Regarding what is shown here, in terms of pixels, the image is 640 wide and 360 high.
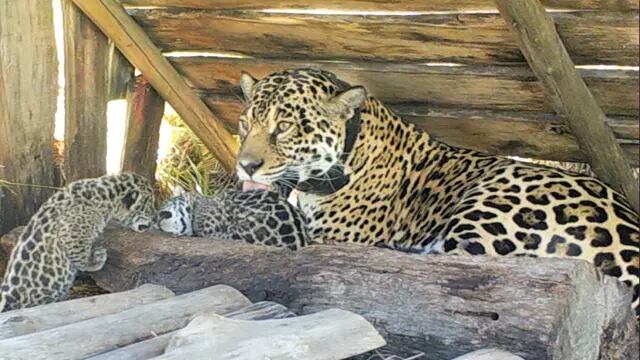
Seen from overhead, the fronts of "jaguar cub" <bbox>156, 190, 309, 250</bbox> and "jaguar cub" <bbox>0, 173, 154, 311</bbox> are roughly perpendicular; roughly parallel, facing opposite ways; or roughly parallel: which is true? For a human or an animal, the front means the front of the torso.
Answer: roughly parallel, facing opposite ways

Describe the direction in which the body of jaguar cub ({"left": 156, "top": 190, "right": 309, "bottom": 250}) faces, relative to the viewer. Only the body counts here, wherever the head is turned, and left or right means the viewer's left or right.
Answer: facing to the left of the viewer

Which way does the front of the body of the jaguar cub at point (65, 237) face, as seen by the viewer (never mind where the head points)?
to the viewer's right

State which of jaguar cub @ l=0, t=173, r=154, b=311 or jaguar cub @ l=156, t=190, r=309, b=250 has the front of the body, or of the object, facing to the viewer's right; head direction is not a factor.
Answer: jaguar cub @ l=0, t=173, r=154, b=311

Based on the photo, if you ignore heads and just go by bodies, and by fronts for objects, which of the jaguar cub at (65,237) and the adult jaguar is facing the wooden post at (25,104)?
the adult jaguar

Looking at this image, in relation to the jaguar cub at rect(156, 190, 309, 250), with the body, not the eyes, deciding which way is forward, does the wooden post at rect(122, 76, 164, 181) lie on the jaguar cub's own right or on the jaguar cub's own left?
on the jaguar cub's own right

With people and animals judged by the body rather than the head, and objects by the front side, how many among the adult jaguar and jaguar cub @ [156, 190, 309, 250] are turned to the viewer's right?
0

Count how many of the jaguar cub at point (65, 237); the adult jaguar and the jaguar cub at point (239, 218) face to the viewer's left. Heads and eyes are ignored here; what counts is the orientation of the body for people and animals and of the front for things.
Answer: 2

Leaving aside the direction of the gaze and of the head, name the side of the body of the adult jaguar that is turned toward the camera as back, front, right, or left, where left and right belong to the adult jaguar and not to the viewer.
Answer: left

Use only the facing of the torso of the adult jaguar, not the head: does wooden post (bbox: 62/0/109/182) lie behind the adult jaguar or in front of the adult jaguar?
in front

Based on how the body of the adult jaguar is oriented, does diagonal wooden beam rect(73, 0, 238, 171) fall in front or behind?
in front

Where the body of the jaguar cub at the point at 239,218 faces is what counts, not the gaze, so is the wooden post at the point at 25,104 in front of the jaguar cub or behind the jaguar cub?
in front

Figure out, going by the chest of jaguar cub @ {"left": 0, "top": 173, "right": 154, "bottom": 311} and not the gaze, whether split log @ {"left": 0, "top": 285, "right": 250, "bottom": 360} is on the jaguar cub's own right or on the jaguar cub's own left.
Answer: on the jaguar cub's own right

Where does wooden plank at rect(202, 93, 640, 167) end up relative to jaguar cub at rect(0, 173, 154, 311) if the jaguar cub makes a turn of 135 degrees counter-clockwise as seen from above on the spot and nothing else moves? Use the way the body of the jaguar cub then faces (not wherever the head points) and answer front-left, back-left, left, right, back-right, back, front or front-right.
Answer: back-right

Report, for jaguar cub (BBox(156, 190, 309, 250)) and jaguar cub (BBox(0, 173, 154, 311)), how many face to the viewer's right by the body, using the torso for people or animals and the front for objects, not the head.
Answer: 1
